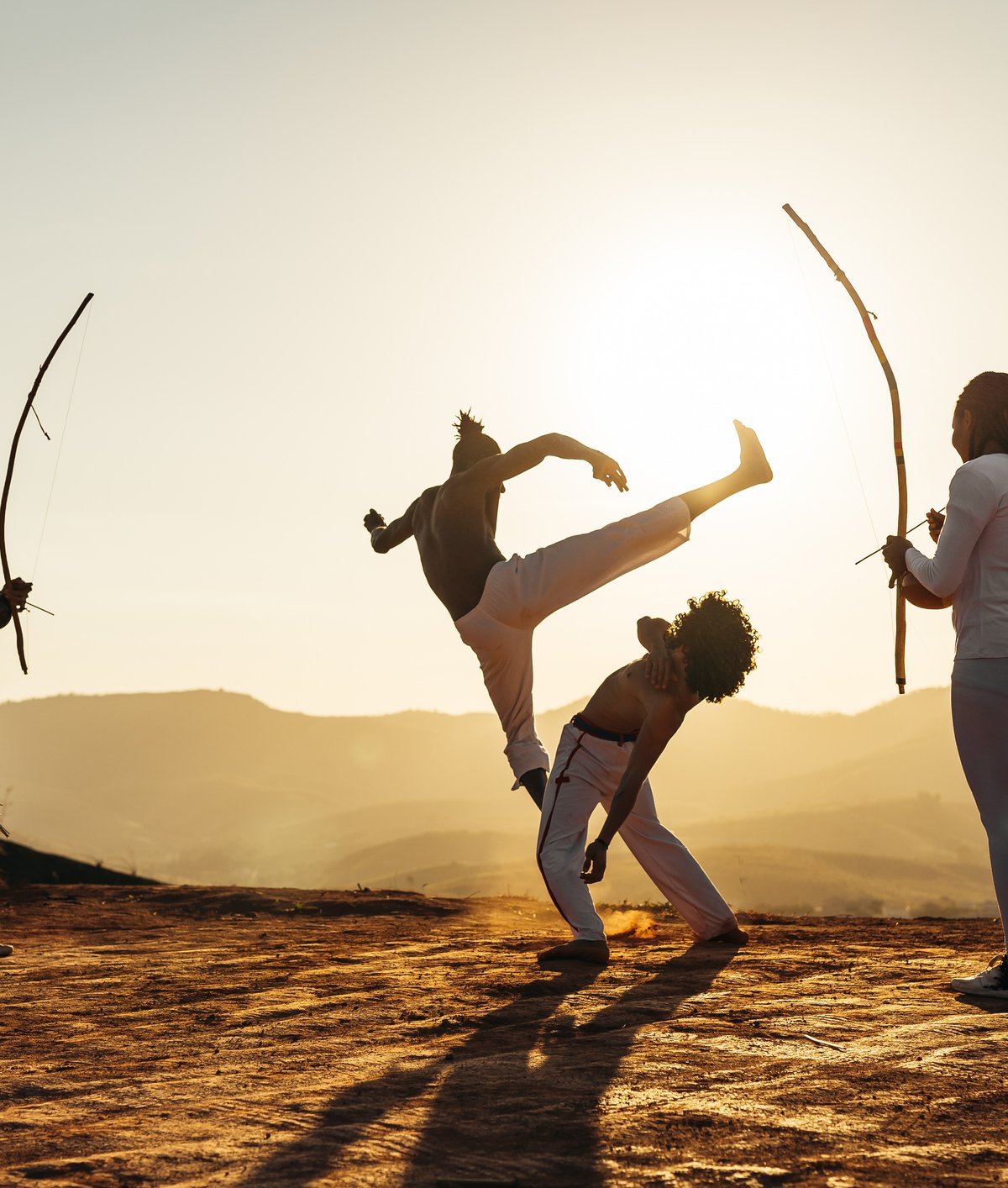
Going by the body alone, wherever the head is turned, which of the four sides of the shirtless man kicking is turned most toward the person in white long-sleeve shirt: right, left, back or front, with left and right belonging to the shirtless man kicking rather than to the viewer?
right

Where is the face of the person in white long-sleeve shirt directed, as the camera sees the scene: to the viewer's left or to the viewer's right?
to the viewer's left

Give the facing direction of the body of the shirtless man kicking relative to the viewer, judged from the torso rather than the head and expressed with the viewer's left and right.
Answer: facing away from the viewer and to the right of the viewer
